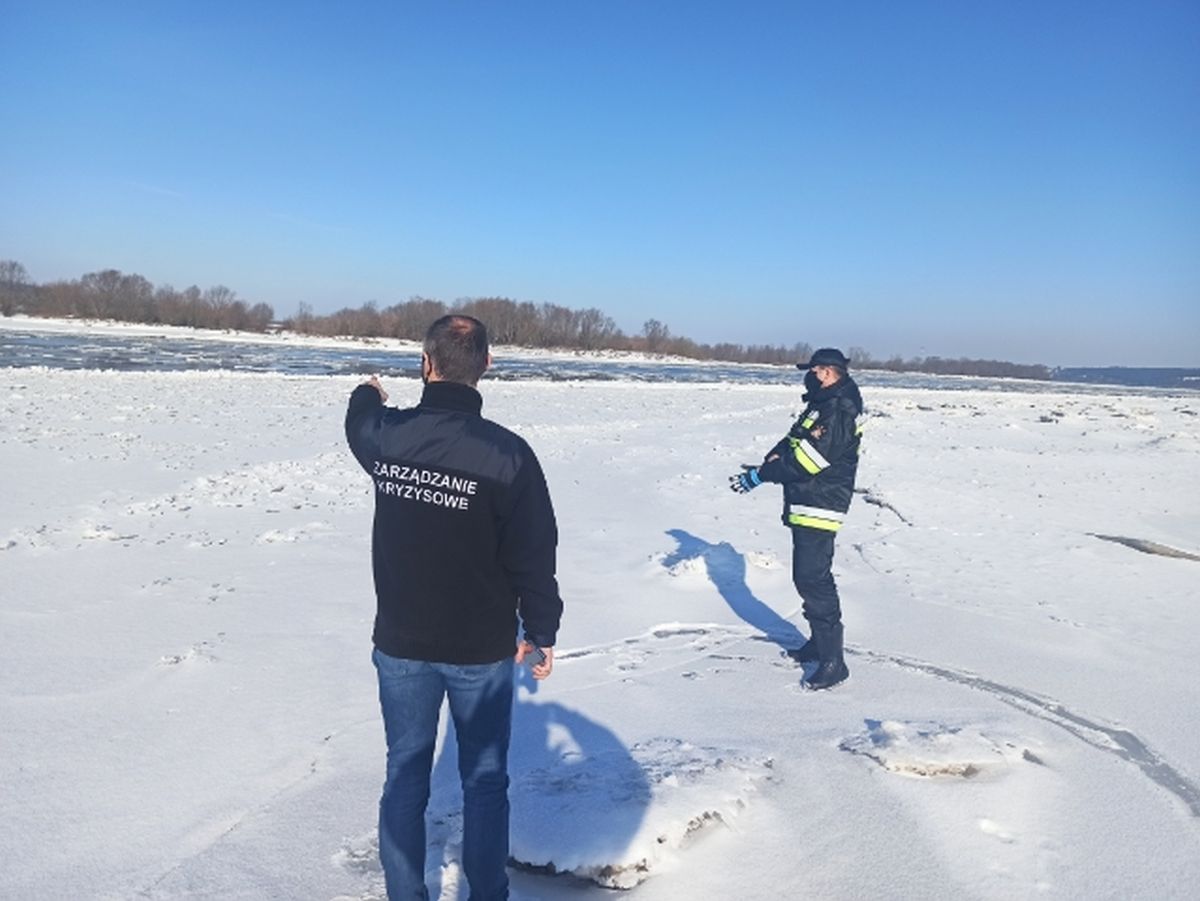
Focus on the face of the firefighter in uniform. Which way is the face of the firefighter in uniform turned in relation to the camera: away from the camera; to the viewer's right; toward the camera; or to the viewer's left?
to the viewer's left

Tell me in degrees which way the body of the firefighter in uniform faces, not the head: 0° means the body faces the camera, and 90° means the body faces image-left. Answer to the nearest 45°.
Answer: approximately 90°

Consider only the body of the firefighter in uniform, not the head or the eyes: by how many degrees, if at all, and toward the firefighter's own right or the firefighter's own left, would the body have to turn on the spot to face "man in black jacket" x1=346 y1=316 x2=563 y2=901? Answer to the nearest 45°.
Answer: approximately 45° to the firefighter's own left
